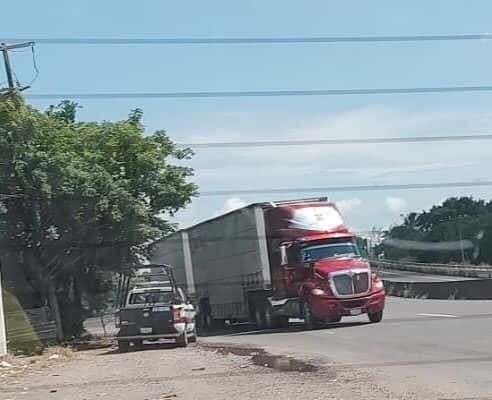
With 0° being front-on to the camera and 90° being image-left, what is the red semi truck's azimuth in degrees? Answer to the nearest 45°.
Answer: approximately 315°

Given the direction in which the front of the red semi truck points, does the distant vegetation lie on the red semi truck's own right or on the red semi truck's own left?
on the red semi truck's own left

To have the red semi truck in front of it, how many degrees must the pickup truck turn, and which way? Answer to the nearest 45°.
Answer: approximately 45° to its right

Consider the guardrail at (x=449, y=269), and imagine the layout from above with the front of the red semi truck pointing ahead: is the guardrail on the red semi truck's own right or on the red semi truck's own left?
on the red semi truck's own left

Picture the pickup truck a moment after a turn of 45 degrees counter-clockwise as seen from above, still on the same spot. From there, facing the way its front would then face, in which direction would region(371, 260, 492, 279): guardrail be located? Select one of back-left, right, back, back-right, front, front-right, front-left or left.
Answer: right

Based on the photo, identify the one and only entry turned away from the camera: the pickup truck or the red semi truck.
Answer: the pickup truck

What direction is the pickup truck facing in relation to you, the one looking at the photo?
facing away from the viewer

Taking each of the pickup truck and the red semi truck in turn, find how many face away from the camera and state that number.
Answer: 1

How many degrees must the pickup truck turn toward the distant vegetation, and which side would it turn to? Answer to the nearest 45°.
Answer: approximately 45° to its right
